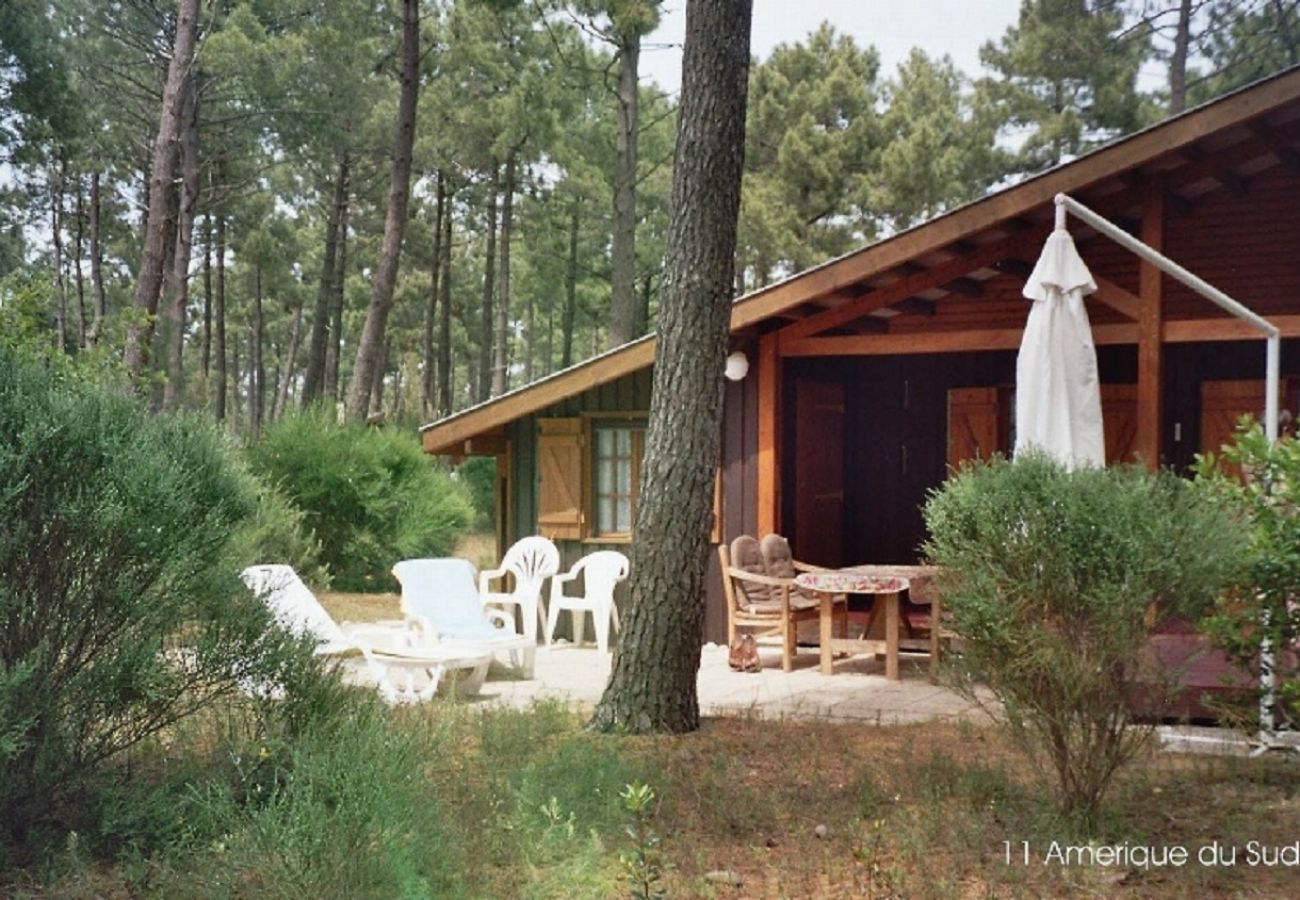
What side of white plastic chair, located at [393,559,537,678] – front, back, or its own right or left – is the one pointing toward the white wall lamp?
left

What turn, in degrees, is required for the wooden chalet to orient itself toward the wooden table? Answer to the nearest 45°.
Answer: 0° — it already faces it

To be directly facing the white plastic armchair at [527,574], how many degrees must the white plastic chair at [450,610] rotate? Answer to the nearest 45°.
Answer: approximately 135° to its left

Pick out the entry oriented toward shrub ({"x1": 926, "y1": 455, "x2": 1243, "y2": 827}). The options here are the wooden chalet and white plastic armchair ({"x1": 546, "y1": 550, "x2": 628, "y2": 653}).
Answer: the wooden chalet

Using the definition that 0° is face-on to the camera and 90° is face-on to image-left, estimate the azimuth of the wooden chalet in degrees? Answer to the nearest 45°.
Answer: approximately 0°
